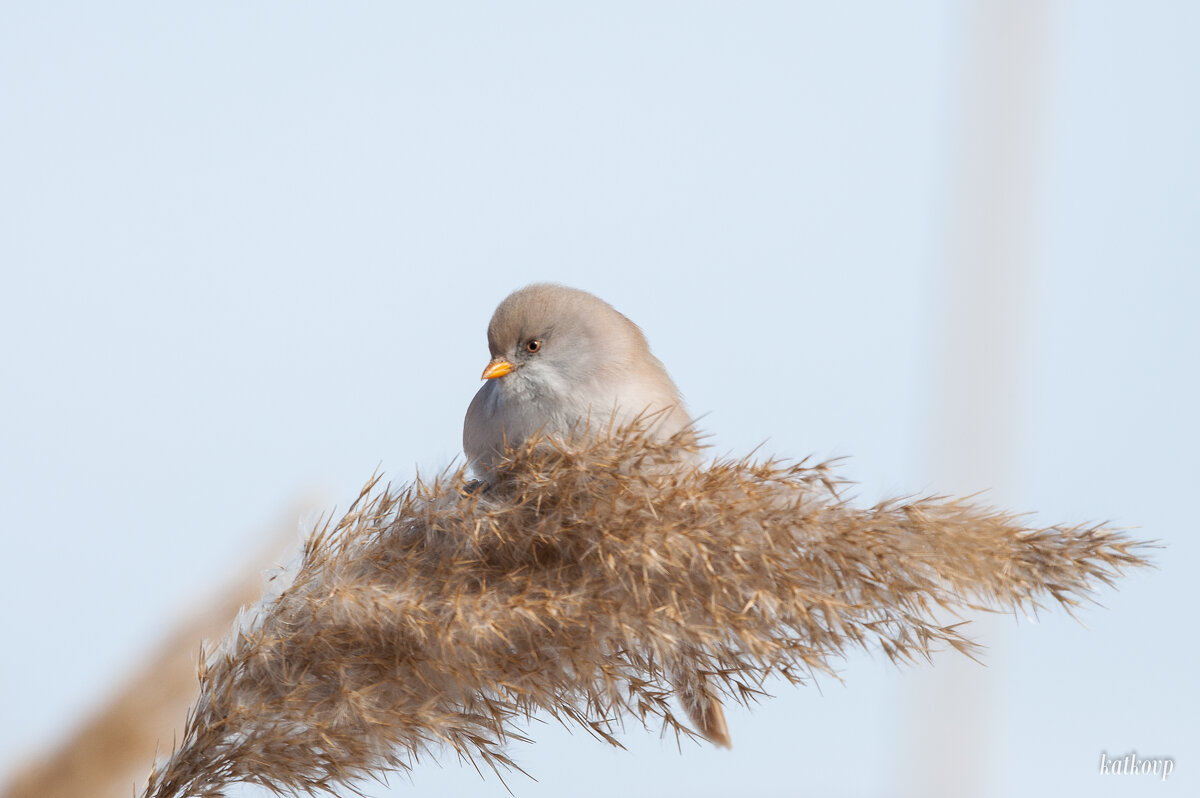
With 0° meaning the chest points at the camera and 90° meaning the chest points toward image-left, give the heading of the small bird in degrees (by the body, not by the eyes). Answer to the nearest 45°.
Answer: approximately 45°
